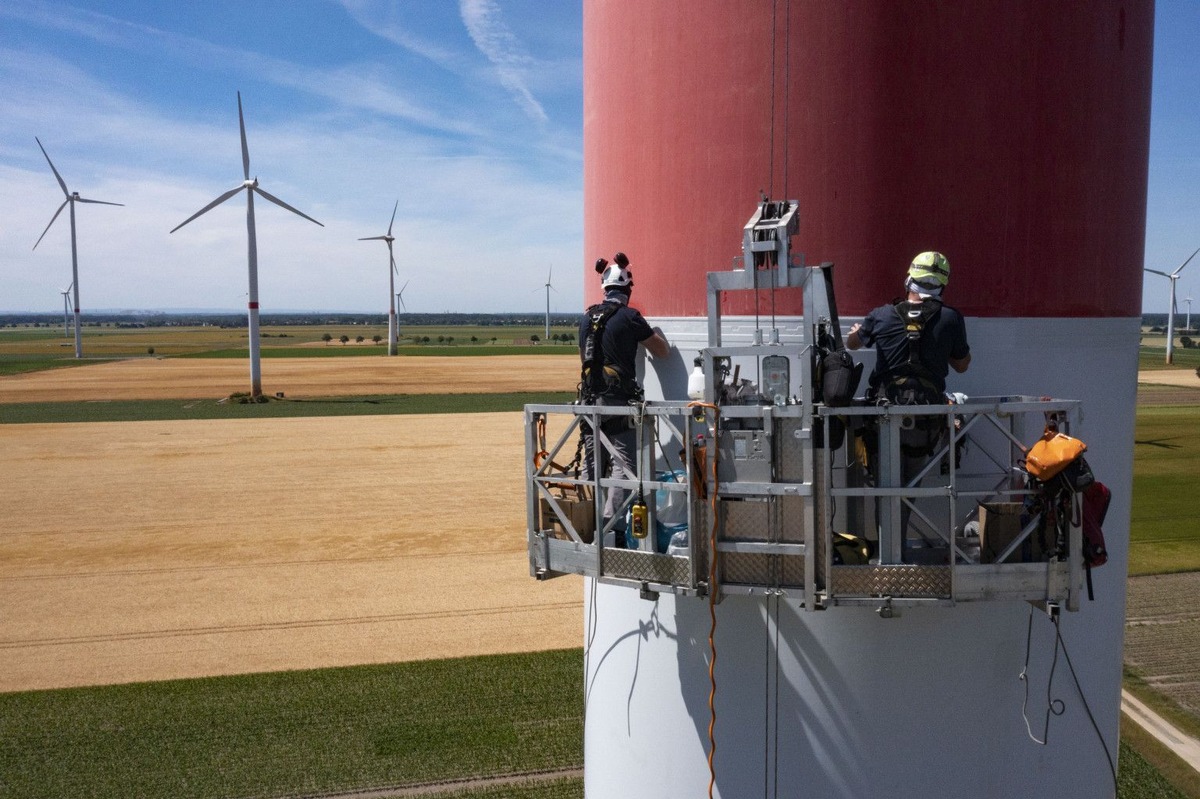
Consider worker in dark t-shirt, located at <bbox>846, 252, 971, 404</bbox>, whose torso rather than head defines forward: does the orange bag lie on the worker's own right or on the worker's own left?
on the worker's own right

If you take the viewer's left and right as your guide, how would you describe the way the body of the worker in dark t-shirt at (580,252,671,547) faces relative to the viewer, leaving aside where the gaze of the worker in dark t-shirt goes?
facing away from the viewer and to the right of the viewer

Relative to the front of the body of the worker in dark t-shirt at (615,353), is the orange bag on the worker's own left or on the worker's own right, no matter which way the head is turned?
on the worker's own right

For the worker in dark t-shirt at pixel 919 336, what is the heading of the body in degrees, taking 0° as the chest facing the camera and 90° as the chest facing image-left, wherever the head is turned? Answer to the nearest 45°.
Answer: approximately 180°

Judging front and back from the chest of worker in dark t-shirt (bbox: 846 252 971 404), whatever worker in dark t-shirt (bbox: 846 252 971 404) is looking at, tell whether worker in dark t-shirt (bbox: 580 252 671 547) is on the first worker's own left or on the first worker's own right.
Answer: on the first worker's own left

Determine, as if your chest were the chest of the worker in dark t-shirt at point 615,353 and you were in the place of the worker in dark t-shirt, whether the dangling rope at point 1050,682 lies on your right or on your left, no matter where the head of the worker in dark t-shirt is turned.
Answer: on your right
